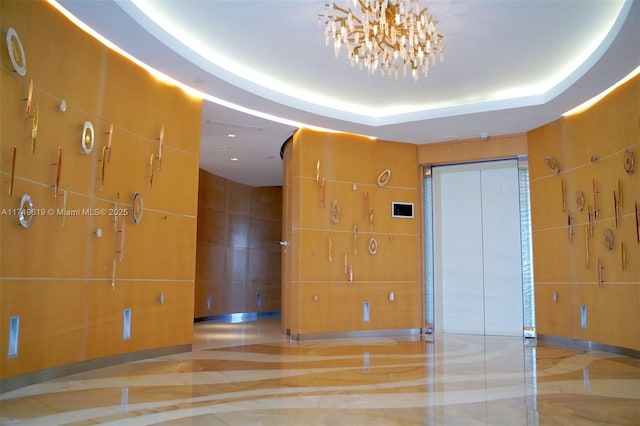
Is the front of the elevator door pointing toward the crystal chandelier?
yes

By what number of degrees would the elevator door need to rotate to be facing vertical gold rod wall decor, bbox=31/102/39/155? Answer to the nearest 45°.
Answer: approximately 45° to its right

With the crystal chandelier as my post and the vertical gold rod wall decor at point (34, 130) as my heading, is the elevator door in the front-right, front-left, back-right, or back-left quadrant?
back-right

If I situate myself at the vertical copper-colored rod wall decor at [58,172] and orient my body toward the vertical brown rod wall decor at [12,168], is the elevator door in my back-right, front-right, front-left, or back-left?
back-left

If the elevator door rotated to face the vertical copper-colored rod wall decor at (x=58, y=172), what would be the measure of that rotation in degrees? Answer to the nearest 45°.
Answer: approximately 45° to its right

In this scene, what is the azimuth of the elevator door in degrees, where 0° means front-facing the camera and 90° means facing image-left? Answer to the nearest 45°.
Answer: approximately 0°

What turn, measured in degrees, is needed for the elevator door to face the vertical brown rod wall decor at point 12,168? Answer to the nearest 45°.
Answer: approximately 45° to its right
